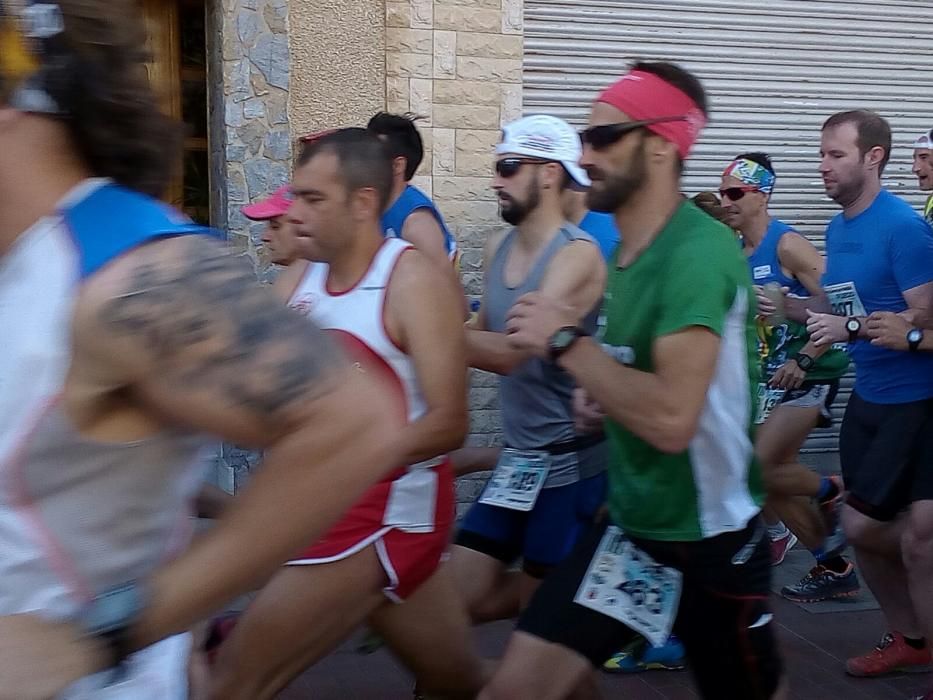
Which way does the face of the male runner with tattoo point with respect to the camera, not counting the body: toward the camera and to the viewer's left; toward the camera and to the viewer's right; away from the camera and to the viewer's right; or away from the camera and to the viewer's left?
away from the camera and to the viewer's left

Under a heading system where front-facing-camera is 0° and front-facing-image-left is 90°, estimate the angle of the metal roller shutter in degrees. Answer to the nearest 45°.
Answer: approximately 0°

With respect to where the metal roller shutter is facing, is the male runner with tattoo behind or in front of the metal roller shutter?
in front
